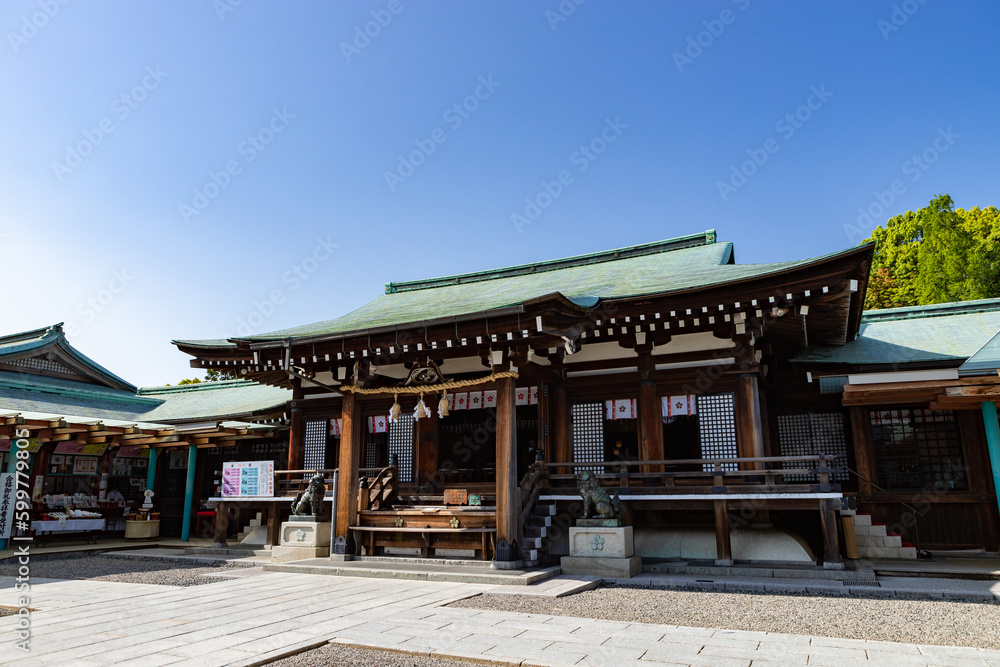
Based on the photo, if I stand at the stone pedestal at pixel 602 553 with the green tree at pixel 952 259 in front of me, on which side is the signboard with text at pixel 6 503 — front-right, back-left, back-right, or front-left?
back-left

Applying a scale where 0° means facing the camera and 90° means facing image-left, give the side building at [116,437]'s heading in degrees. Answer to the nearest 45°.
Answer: approximately 315°

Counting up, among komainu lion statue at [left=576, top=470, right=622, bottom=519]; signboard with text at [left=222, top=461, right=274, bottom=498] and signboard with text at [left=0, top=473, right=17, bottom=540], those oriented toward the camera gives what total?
2

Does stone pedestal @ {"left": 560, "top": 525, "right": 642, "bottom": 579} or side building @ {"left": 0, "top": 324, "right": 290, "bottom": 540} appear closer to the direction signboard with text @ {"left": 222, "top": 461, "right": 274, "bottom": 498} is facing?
the stone pedestal

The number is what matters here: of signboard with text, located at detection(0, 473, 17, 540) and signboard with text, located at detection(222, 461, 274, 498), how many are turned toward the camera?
2

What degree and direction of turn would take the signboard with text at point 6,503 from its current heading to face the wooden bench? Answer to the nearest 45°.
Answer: approximately 45° to its left

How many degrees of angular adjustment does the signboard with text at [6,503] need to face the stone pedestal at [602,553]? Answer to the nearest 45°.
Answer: approximately 45° to its left

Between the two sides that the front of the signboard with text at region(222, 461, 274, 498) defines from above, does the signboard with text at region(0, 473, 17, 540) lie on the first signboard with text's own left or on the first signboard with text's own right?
on the first signboard with text's own right

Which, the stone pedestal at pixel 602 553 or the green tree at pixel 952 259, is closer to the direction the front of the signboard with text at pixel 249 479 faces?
the stone pedestal

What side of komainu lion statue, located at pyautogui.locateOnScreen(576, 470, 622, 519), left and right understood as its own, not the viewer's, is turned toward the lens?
left
